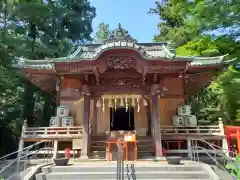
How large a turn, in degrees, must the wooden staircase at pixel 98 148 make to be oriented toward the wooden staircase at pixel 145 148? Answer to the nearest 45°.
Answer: approximately 90° to its left

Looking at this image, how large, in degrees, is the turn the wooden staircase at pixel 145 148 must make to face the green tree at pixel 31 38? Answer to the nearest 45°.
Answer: approximately 135° to its right

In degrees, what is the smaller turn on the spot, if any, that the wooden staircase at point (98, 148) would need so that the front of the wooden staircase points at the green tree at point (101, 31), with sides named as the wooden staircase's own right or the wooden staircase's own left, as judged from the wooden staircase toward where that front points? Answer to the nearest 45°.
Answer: approximately 180°

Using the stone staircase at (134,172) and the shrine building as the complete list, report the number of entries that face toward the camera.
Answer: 2

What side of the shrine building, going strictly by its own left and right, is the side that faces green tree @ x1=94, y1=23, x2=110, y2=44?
back

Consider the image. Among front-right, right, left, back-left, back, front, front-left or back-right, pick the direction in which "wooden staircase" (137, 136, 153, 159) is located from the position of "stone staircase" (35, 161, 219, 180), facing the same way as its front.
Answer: back

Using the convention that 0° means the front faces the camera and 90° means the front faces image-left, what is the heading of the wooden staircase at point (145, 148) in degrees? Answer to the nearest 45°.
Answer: approximately 0°

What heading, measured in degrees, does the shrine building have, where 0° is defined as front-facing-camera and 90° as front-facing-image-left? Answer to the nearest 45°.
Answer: approximately 0°

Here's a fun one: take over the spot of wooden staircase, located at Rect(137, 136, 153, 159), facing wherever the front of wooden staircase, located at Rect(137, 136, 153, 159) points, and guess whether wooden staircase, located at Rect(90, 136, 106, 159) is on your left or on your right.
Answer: on your right
